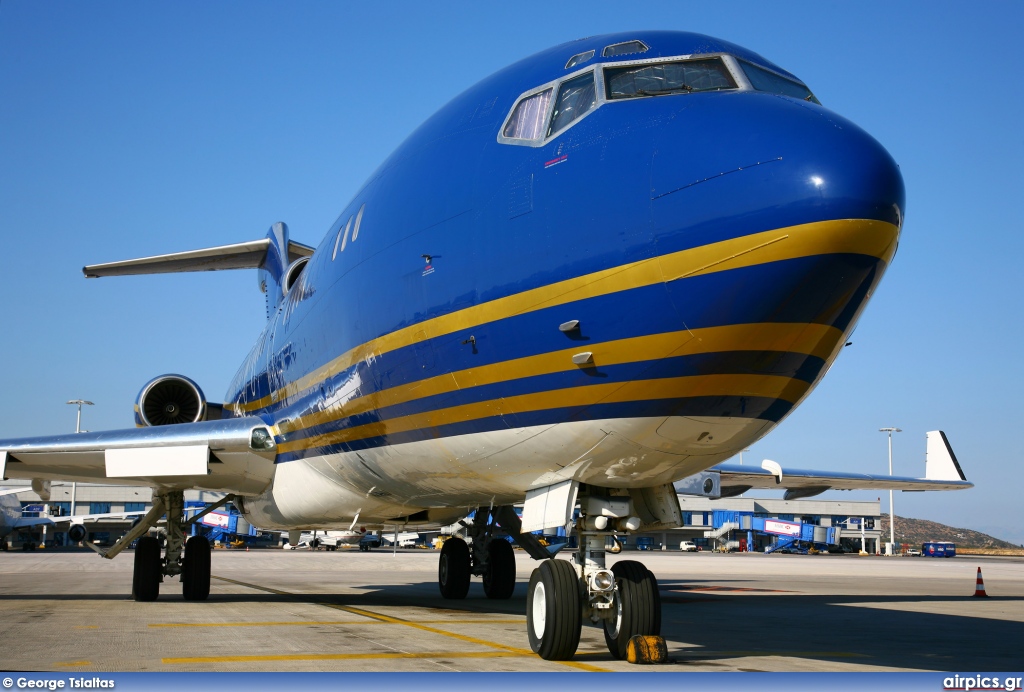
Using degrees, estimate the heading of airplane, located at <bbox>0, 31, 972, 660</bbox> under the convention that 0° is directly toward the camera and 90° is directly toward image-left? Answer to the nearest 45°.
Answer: approximately 315°
